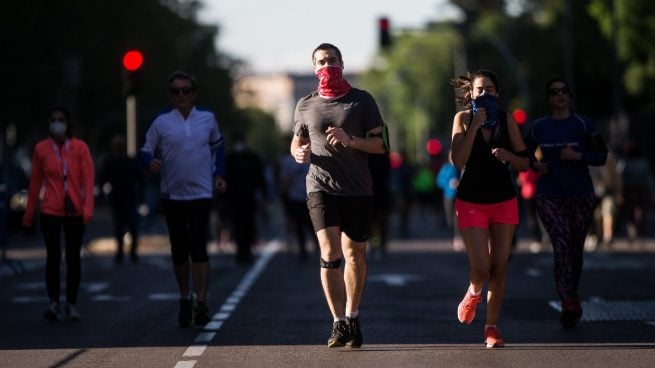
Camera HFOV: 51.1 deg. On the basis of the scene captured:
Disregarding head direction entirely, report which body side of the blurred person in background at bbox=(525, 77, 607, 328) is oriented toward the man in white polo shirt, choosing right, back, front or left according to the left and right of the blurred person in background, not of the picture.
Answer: right

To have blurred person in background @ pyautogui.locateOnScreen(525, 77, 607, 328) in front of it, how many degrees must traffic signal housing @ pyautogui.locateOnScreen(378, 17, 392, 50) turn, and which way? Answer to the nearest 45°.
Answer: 0° — it already faces them

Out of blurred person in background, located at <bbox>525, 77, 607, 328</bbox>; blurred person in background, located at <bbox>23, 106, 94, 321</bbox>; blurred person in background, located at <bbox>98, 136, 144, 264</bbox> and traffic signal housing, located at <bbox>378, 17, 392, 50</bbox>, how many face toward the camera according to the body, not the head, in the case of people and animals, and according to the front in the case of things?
4

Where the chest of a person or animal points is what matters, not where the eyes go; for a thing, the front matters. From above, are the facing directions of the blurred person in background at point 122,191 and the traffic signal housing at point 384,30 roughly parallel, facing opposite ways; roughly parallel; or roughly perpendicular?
roughly parallel

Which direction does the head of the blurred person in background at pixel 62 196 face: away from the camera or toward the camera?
toward the camera

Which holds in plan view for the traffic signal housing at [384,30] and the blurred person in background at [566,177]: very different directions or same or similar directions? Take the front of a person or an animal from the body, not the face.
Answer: same or similar directions

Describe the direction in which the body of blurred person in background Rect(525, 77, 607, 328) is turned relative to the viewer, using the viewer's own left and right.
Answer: facing the viewer

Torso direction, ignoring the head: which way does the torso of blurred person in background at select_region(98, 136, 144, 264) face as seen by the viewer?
toward the camera

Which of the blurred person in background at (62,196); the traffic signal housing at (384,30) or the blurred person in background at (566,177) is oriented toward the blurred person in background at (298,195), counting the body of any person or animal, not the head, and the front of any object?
the traffic signal housing

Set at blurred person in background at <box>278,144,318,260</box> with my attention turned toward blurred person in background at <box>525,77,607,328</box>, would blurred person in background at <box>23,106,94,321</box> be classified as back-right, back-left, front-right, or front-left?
front-right

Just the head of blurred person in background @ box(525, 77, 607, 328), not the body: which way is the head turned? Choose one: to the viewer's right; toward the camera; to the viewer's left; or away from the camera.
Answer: toward the camera

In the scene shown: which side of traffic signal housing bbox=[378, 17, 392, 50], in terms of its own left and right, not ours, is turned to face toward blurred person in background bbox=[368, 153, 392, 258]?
front

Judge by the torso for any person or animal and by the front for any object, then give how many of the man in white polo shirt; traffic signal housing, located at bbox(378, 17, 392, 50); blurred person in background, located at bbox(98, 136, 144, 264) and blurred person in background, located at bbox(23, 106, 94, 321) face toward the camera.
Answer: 4

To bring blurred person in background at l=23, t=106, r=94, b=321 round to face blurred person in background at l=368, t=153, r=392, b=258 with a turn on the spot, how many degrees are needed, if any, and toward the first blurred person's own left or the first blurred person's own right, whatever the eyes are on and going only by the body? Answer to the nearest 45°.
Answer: approximately 135° to the first blurred person's own left

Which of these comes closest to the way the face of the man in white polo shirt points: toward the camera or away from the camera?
toward the camera
